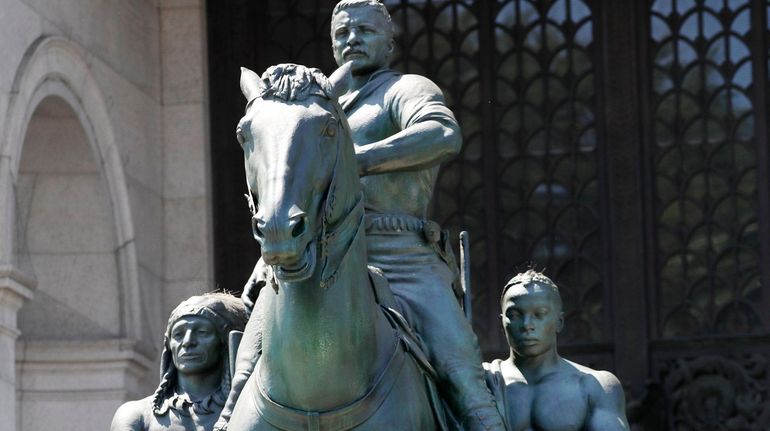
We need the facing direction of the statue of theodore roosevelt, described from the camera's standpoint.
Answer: facing the viewer and to the left of the viewer

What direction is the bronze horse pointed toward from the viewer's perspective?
toward the camera
